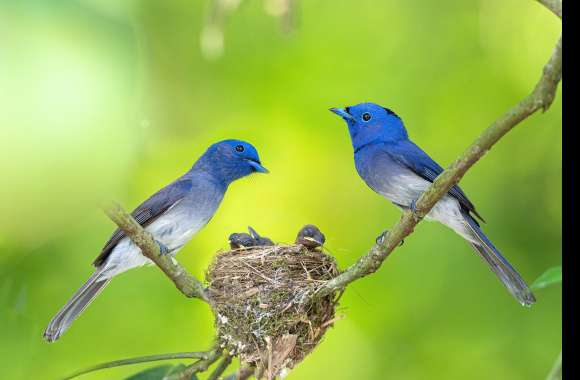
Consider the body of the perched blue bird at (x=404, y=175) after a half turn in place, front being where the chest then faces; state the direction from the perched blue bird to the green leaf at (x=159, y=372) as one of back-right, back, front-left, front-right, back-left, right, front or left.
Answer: back-right

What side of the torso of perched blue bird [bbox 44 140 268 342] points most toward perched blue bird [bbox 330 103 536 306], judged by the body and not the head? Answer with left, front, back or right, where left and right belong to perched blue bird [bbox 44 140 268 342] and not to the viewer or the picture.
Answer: front

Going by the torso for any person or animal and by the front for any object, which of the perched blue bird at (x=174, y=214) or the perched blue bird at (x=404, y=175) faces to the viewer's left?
the perched blue bird at (x=404, y=175)

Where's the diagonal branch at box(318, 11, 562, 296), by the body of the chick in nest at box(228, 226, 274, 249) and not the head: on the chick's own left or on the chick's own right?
on the chick's own left

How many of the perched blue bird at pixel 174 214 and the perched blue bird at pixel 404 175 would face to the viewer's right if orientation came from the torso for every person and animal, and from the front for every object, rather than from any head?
1

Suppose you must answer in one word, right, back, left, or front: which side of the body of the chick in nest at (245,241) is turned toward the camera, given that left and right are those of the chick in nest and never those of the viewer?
left

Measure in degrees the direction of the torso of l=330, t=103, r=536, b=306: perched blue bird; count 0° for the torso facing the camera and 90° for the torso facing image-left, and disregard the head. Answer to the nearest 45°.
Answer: approximately 90°

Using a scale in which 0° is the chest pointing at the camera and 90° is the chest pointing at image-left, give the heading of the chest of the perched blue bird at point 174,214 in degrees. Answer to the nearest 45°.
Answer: approximately 270°

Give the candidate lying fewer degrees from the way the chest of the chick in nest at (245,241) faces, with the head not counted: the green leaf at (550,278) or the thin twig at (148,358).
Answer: the thin twig
